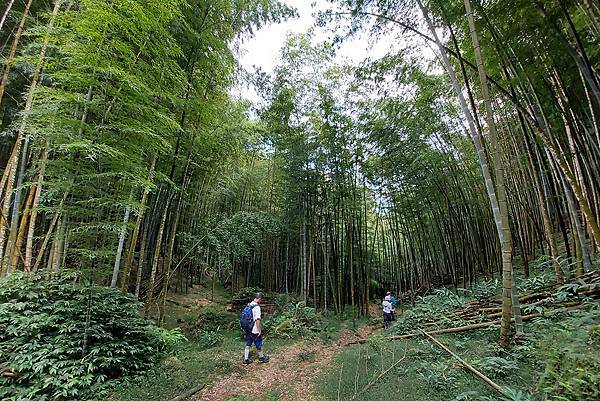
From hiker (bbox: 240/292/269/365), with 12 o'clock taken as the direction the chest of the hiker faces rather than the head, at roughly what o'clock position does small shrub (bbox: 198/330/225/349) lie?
The small shrub is roughly at 8 o'clock from the hiker.

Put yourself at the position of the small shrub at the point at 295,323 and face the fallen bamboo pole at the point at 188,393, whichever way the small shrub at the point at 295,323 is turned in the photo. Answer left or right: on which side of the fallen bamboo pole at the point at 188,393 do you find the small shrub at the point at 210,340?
right

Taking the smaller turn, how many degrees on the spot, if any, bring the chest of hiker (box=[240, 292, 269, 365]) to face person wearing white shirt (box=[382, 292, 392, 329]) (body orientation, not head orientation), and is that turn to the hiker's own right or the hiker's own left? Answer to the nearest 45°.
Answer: approximately 45° to the hiker's own left

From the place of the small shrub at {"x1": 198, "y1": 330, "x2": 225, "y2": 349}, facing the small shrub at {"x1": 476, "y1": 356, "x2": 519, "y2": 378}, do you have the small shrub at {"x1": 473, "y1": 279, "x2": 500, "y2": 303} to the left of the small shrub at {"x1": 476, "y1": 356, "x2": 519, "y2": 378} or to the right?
left

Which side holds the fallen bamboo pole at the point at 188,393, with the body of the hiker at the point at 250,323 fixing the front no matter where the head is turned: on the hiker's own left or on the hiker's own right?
on the hiker's own right

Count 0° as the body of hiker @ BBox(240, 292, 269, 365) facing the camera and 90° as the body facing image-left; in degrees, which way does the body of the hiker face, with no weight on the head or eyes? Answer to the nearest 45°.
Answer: approximately 270°

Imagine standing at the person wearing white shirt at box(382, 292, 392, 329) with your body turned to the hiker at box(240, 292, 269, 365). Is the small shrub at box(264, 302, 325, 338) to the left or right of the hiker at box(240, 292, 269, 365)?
right
